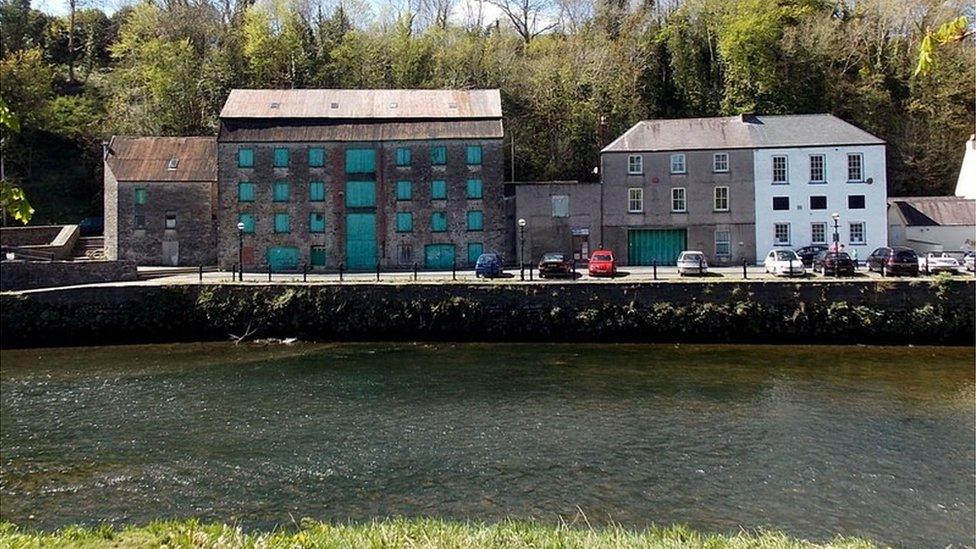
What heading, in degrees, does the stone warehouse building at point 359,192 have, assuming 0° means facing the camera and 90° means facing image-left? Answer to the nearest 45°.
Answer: approximately 0°

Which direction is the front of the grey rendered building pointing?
toward the camera

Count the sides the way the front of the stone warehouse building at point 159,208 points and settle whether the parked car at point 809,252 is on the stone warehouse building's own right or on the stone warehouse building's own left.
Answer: on the stone warehouse building's own left

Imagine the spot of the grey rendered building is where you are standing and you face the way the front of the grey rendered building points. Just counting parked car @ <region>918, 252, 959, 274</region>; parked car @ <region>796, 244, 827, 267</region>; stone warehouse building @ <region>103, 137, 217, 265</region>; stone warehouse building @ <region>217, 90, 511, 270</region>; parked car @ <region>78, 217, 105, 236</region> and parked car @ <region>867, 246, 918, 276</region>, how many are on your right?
3

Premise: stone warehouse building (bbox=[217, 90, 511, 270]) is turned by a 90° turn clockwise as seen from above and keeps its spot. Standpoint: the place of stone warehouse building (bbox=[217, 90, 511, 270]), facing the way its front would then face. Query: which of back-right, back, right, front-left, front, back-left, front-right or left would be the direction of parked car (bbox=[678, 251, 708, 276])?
back-left

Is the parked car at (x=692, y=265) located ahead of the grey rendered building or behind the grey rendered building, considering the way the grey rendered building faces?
ahead

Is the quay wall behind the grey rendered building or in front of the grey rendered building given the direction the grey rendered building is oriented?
in front

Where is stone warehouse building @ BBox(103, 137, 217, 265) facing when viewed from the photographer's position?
facing the viewer
